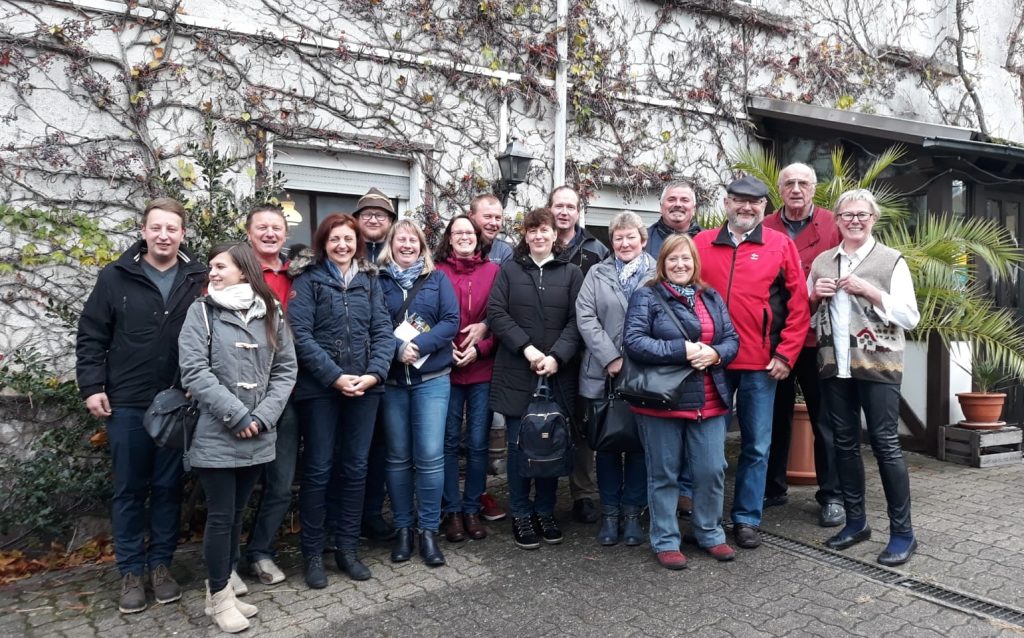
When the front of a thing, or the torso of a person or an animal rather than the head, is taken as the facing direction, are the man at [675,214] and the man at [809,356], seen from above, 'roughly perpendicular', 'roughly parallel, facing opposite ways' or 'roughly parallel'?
roughly parallel

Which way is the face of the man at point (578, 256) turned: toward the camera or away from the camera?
toward the camera

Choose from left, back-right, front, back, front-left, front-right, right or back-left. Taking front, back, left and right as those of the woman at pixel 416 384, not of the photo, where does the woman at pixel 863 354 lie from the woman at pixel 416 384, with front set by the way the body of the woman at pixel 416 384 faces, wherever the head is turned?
left

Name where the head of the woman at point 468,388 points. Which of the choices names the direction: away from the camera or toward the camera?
toward the camera

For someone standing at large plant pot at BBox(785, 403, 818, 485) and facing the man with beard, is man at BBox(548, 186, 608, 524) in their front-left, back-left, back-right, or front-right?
front-right

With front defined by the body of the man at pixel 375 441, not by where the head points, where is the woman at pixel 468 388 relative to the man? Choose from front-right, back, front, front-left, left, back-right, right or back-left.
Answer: left

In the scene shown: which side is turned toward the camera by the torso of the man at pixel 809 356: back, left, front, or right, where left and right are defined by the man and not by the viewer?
front

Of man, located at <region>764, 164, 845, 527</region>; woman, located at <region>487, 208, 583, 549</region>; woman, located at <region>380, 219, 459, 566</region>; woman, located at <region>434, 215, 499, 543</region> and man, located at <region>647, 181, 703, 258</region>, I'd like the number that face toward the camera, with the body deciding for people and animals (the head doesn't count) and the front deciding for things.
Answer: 5

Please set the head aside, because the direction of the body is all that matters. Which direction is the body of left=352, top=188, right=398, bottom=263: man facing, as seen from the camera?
toward the camera

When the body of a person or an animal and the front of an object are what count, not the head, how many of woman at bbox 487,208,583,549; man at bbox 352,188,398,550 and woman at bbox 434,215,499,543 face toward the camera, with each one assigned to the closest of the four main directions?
3
